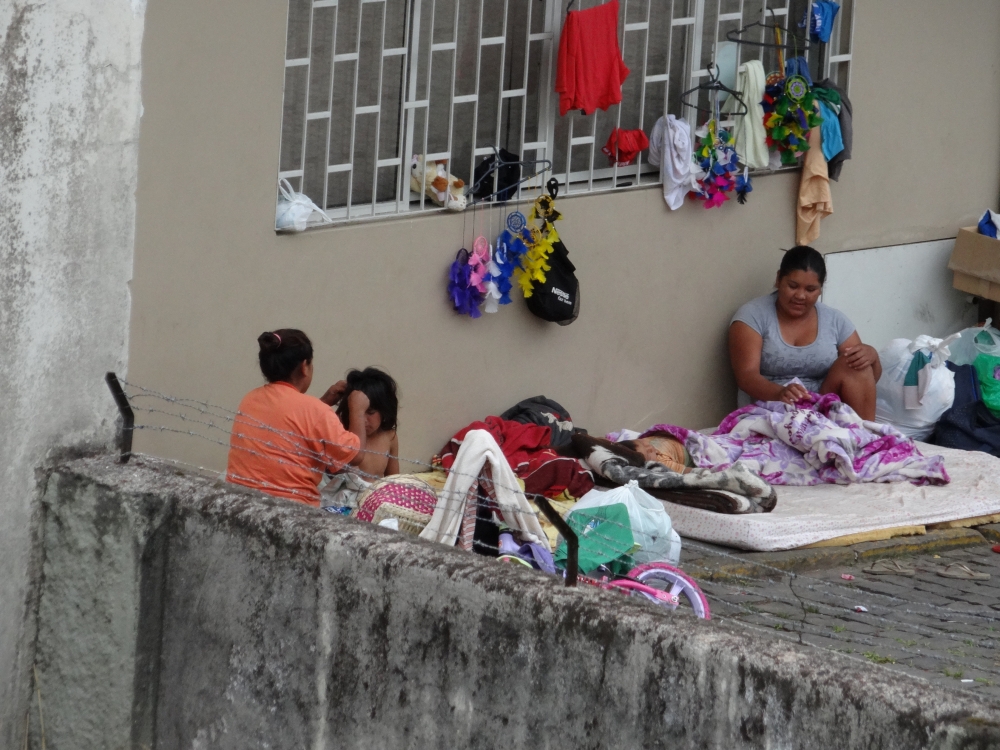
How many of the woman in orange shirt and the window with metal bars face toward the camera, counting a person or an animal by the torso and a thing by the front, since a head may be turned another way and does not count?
1

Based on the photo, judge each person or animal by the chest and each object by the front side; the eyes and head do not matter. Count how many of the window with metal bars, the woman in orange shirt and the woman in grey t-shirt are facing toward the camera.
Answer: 2

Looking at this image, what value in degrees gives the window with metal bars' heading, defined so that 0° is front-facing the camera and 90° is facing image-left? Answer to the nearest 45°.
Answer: approximately 0°

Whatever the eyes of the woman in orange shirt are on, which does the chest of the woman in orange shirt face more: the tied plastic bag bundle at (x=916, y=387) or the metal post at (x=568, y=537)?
the tied plastic bag bundle

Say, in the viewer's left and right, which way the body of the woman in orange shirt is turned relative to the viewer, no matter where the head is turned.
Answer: facing away from the viewer and to the right of the viewer

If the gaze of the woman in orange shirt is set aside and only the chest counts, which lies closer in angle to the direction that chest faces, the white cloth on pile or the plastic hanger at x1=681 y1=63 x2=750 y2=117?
the plastic hanger

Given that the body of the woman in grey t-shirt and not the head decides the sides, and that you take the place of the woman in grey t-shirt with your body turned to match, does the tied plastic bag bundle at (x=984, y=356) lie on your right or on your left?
on your left
